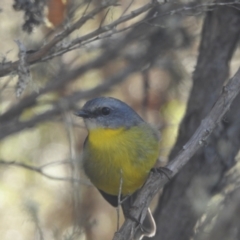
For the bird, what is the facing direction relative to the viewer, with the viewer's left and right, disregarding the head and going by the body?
facing the viewer and to the left of the viewer

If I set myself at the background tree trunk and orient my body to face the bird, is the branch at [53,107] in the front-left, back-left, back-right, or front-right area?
front-right

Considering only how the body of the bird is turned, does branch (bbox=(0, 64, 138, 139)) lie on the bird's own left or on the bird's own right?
on the bird's own right
